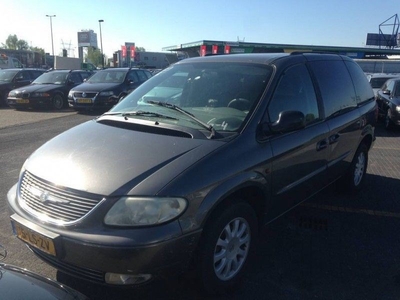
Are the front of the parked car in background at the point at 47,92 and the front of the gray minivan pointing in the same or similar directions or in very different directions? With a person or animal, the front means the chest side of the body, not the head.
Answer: same or similar directions

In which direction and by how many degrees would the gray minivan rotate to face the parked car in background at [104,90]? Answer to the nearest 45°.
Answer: approximately 135° to its right

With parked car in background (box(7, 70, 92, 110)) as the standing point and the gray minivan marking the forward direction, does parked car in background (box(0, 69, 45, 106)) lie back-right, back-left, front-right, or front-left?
back-right

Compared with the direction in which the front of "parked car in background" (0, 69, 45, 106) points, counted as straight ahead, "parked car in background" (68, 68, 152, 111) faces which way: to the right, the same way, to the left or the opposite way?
the same way

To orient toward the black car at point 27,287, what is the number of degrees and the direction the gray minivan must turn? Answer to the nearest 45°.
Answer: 0° — it already faces it

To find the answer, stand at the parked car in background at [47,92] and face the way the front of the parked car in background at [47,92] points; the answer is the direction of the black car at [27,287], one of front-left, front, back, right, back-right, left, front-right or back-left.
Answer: front-left

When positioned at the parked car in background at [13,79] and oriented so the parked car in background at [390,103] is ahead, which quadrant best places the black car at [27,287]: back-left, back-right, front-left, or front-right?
front-right

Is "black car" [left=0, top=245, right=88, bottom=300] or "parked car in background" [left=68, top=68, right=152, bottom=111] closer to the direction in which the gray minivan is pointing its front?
the black car

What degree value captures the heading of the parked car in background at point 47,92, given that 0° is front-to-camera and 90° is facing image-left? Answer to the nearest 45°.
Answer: approximately 45°

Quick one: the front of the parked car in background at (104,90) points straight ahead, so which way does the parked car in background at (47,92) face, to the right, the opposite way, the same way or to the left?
the same way

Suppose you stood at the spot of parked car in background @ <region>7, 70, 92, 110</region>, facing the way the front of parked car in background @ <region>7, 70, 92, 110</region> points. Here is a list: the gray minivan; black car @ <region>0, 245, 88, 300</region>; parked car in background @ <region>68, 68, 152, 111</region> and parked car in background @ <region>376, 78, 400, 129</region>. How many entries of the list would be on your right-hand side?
0

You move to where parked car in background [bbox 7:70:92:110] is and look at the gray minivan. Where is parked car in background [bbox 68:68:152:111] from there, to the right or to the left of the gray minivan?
left

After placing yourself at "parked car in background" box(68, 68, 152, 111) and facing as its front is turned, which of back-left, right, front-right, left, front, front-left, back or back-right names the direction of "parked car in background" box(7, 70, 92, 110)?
right

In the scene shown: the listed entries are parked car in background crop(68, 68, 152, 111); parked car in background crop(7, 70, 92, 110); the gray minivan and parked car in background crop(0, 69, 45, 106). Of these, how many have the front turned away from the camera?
0

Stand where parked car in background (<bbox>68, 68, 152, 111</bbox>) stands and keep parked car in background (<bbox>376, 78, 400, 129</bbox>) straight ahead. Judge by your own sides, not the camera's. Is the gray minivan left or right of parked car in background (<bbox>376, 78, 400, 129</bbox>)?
right

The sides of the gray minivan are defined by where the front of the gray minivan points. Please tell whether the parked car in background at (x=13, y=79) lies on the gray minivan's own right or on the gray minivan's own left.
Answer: on the gray minivan's own right

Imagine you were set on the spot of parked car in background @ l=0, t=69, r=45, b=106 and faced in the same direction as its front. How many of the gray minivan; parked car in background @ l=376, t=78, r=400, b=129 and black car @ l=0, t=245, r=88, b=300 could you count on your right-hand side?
0

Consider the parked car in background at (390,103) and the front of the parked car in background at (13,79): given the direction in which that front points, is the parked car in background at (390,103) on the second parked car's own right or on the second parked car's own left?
on the second parked car's own left

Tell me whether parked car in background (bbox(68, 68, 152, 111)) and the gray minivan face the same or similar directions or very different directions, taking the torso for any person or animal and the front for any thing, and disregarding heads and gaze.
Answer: same or similar directions

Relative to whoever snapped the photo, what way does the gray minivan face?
facing the viewer and to the left of the viewer

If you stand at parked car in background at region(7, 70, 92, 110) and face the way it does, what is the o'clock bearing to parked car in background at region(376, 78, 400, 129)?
parked car in background at region(376, 78, 400, 129) is roughly at 9 o'clock from parked car in background at region(7, 70, 92, 110).

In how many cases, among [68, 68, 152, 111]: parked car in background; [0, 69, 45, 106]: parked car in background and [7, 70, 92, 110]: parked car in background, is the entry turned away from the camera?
0

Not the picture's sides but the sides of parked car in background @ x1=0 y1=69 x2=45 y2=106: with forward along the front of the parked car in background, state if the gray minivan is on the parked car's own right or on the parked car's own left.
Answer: on the parked car's own left
